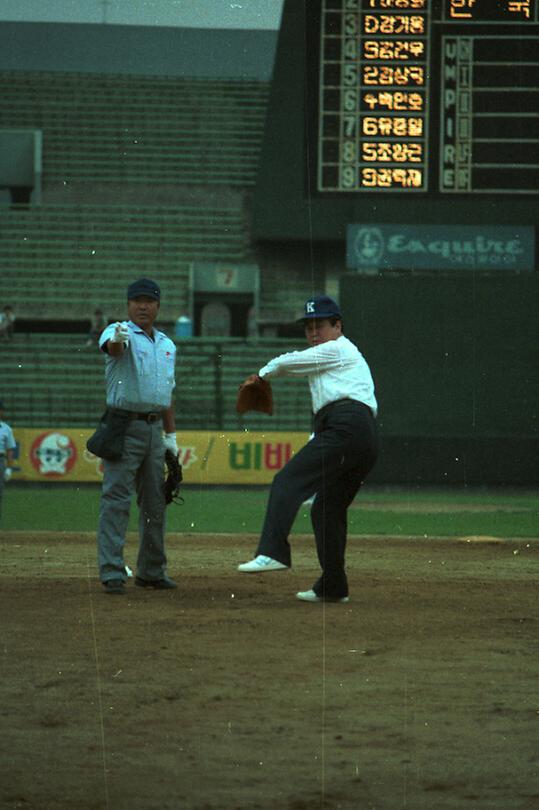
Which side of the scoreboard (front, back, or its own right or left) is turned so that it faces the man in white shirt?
front

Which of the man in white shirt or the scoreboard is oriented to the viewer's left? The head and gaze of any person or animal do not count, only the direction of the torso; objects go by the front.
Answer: the man in white shirt

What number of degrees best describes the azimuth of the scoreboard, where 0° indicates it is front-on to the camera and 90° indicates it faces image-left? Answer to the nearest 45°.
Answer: approximately 0°

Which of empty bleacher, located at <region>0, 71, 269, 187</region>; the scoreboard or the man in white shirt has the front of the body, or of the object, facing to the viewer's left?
the man in white shirt

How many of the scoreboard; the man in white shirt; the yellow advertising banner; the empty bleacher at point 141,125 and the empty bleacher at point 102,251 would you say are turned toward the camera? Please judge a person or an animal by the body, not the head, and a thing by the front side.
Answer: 4

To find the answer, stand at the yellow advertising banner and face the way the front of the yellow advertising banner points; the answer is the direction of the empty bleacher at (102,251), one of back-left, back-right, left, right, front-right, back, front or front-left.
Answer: back

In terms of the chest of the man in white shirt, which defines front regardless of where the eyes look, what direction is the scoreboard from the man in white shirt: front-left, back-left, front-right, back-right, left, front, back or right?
right
